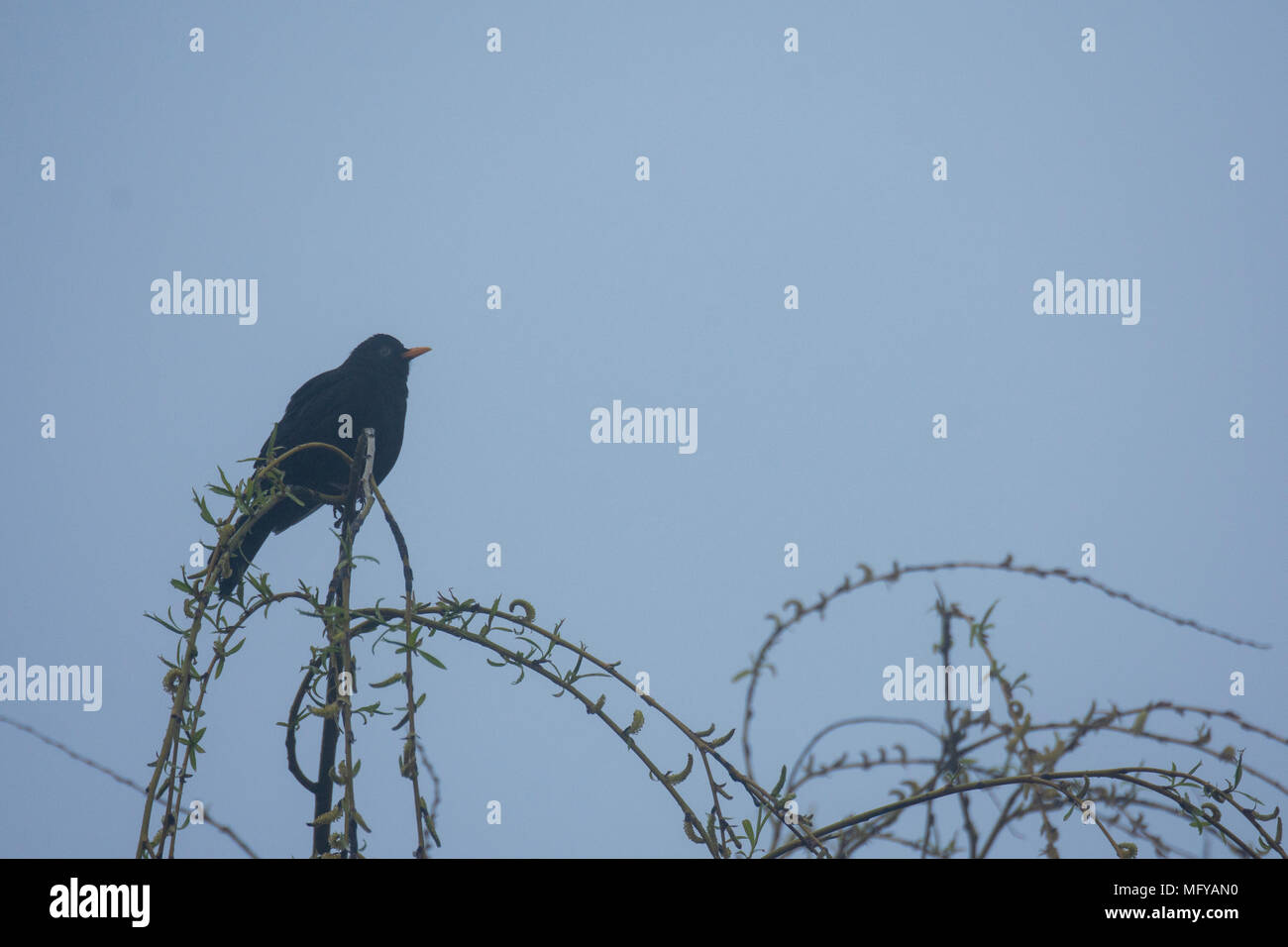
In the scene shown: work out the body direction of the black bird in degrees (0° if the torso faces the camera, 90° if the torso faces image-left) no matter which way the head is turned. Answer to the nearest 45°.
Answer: approximately 270°
